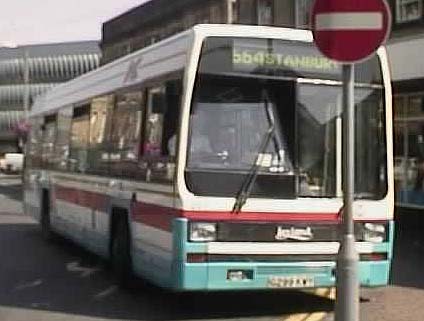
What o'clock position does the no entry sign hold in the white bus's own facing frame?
The no entry sign is roughly at 1 o'clock from the white bus.

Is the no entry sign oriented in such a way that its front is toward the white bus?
no

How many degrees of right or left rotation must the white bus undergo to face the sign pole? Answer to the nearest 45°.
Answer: approximately 45° to its right

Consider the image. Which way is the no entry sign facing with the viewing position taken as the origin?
facing the viewer

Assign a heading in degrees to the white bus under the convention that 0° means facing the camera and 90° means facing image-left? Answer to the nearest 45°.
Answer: approximately 315°

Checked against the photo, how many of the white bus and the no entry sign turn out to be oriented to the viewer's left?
0
